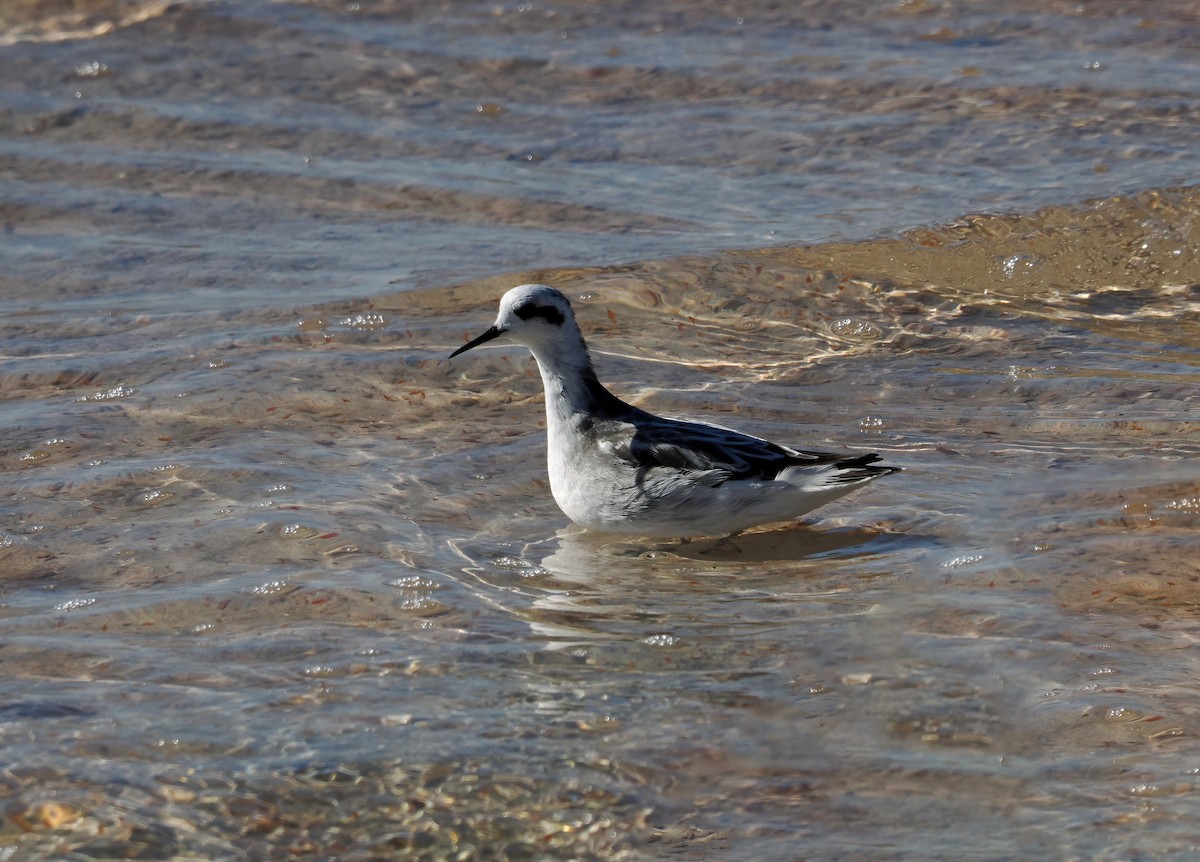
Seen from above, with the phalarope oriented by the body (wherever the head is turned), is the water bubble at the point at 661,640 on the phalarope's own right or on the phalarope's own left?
on the phalarope's own left

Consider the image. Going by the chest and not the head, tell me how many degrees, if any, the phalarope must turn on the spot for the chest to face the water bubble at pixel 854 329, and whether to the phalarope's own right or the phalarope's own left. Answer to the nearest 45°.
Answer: approximately 90° to the phalarope's own right

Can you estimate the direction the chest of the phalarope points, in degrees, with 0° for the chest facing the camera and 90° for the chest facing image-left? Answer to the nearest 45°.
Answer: approximately 90°

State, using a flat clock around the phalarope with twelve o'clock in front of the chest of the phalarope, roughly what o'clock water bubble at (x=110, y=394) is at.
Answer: The water bubble is roughly at 1 o'clock from the phalarope.

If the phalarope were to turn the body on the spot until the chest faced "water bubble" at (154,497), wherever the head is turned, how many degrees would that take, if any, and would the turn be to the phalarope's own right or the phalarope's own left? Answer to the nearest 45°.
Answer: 0° — it already faces it
